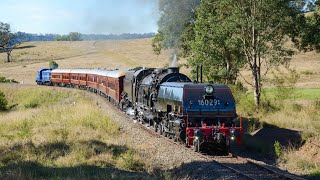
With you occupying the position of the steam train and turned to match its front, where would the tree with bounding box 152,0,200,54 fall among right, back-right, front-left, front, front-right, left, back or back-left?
back-left

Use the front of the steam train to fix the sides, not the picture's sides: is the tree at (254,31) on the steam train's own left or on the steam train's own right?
on the steam train's own left

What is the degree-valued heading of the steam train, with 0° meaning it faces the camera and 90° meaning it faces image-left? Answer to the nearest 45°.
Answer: approximately 315°
